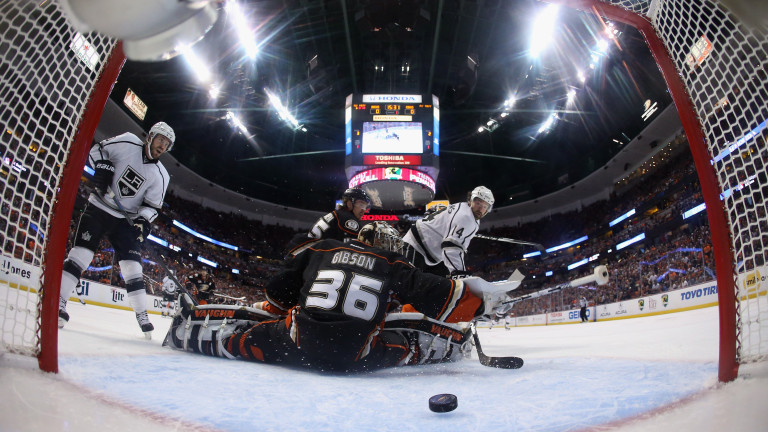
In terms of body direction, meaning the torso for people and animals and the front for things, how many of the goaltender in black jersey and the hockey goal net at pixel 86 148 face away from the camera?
2

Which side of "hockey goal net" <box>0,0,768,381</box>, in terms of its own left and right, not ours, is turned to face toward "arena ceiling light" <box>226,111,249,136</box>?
front

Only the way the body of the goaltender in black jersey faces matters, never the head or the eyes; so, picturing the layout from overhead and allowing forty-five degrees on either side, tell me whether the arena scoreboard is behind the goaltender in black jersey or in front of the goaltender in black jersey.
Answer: in front

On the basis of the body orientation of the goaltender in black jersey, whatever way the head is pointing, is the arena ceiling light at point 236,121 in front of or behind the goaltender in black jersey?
in front

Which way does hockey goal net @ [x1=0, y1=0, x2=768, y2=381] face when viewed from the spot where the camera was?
facing away from the viewer

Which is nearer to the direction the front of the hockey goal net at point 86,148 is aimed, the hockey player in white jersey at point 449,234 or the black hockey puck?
the hockey player in white jersey

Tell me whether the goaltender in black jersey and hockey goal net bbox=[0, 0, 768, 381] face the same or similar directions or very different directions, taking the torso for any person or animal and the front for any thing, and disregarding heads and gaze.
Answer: same or similar directions

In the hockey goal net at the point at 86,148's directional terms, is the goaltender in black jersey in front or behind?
in front

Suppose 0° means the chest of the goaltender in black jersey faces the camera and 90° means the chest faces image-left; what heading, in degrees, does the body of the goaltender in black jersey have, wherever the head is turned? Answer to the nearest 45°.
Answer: approximately 180°

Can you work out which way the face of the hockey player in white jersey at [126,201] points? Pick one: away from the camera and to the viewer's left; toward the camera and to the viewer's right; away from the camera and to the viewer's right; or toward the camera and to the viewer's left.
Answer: toward the camera and to the viewer's right

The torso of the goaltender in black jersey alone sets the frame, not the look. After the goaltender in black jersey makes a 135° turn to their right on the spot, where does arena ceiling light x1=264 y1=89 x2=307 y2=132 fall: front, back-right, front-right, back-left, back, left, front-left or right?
back-left

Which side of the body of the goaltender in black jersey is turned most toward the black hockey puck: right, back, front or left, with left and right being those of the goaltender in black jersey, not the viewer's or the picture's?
back
